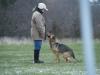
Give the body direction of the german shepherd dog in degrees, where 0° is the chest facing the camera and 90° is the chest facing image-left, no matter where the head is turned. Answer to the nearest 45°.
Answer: approximately 90°

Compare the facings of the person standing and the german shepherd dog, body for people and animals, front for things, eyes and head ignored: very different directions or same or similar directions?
very different directions

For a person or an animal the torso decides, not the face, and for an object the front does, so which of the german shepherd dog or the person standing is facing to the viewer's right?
the person standing

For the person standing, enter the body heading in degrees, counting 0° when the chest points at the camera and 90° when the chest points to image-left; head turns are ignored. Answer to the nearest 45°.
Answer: approximately 270°

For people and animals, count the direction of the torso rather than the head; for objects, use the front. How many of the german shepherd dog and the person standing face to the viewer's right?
1

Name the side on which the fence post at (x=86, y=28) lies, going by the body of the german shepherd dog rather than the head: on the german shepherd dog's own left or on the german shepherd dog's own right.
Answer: on the german shepherd dog's own left
